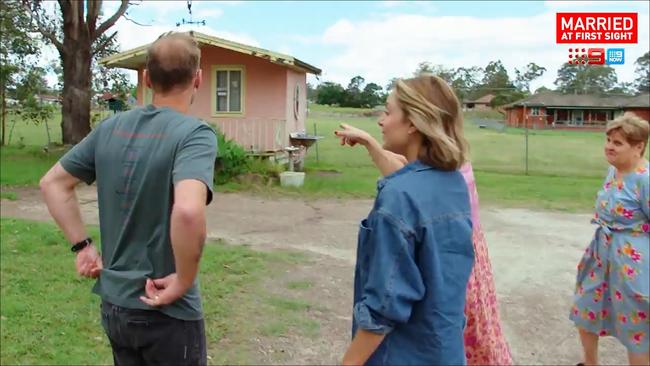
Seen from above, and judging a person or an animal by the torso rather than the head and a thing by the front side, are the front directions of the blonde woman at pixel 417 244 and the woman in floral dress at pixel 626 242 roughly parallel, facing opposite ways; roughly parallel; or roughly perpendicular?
roughly perpendicular

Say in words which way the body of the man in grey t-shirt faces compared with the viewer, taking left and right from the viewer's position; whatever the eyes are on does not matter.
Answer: facing away from the viewer and to the right of the viewer

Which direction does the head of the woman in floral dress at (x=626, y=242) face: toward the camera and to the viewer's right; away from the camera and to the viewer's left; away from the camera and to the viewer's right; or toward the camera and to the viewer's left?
toward the camera and to the viewer's left

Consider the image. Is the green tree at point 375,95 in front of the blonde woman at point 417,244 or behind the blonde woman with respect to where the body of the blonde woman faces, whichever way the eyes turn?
in front

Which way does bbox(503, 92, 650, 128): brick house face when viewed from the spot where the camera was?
facing the viewer

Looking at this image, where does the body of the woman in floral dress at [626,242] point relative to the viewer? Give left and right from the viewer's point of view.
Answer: facing the viewer and to the left of the viewer

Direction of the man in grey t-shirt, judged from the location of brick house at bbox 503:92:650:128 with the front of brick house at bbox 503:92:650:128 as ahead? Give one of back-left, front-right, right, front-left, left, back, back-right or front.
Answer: front

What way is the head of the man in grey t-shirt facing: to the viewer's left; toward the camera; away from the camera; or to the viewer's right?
away from the camera
